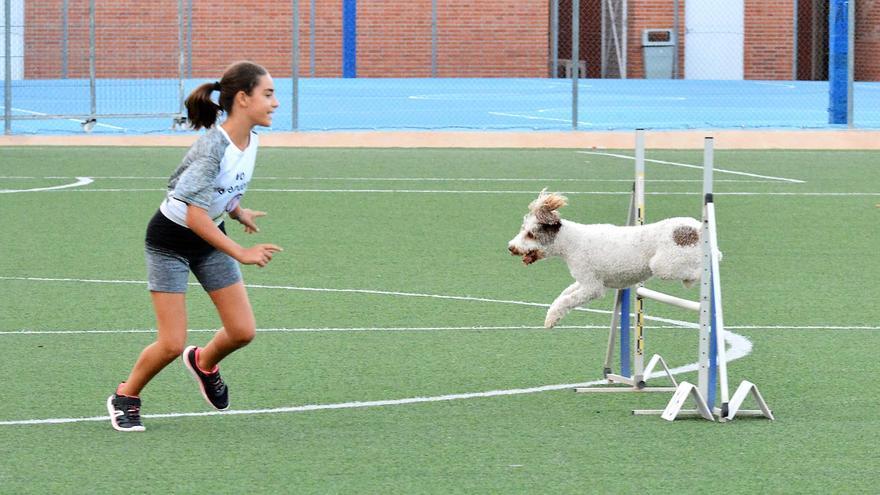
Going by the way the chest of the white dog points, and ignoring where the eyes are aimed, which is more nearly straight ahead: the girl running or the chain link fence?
the girl running

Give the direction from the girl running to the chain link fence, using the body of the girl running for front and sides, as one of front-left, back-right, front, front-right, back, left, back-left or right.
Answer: back-left

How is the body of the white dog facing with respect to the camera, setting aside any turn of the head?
to the viewer's left

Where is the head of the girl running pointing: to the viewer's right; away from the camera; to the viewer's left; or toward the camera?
to the viewer's right

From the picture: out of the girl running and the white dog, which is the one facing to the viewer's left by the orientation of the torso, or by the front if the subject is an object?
the white dog

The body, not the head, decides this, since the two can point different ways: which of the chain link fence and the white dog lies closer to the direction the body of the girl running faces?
the white dog

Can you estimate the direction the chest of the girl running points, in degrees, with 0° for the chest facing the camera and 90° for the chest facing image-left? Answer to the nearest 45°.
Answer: approximately 315°

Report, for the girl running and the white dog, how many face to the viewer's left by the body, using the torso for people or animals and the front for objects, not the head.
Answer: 1

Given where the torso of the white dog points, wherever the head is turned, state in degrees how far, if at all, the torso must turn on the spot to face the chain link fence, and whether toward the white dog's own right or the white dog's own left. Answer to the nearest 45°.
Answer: approximately 90° to the white dog's own right

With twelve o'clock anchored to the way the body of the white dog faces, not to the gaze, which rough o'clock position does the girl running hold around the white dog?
The girl running is roughly at 11 o'clock from the white dog.
